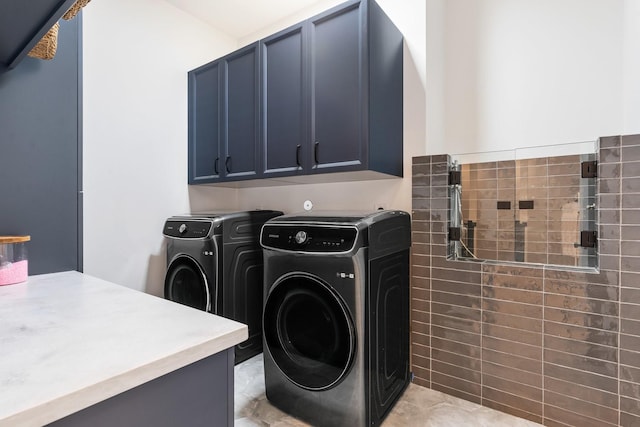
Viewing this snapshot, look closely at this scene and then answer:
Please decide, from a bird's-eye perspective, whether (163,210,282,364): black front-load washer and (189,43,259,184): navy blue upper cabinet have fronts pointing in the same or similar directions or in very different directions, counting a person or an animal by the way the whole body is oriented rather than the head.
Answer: same or similar directions

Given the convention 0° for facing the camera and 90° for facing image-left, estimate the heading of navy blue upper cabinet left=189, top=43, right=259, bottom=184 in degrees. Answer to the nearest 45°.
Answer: approximately 45°

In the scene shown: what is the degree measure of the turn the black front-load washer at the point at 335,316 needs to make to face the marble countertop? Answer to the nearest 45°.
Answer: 0° — it already faces it

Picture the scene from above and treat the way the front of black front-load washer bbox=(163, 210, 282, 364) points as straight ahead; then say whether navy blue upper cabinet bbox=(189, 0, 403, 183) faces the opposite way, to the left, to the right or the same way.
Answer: the same way

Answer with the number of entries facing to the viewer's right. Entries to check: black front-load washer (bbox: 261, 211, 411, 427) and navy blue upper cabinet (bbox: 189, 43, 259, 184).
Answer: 0

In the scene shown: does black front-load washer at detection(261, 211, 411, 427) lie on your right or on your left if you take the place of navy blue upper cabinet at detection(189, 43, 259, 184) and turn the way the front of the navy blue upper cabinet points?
on your left

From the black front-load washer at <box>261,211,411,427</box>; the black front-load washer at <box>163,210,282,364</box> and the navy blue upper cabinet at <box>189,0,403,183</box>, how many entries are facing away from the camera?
0

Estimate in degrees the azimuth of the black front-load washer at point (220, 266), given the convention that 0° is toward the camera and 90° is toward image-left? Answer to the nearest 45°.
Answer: approximately 45°

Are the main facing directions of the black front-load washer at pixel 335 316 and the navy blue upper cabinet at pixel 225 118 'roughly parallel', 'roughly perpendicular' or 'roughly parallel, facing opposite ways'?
roughly parallel

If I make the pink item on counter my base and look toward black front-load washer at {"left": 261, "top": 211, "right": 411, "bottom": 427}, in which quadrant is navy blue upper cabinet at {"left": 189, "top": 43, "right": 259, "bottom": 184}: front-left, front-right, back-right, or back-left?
front-left

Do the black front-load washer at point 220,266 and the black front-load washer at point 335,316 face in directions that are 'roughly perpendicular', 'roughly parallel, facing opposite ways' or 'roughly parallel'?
roughly parallel

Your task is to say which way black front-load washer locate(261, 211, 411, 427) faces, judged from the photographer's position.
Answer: facing the viewer and to the left of the viewer

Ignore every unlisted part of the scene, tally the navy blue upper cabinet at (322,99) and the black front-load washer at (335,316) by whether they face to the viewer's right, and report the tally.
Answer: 0

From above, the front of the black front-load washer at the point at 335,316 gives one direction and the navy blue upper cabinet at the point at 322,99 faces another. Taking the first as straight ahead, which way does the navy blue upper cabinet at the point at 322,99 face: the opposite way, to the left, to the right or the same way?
the same way

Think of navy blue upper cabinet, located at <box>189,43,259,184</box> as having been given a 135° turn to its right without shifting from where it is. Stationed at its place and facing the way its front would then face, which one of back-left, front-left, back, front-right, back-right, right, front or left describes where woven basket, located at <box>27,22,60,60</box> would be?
back-left

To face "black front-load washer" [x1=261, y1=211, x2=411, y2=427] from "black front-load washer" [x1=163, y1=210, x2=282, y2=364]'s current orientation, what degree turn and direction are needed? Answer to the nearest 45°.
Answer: approximately 90° to its left
